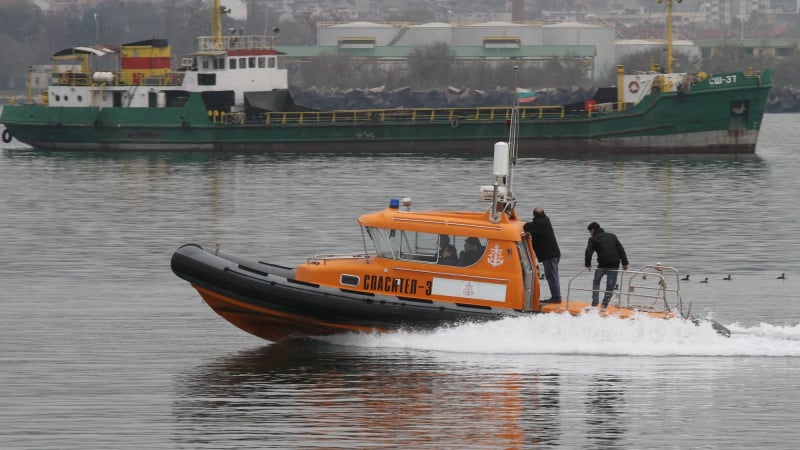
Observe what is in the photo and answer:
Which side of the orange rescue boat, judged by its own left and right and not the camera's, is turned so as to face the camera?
left

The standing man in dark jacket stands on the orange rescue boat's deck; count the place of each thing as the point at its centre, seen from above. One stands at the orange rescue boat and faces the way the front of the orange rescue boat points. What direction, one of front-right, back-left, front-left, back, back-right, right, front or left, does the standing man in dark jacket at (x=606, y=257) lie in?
back

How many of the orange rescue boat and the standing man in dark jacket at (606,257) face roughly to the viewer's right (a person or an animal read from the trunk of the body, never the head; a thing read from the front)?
0

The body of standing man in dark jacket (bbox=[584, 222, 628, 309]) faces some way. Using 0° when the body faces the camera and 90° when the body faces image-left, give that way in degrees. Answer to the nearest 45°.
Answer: approximately 135°

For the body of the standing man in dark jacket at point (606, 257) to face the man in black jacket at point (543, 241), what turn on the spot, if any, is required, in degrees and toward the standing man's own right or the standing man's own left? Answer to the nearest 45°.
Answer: approximately 45° to the standing man's own left
